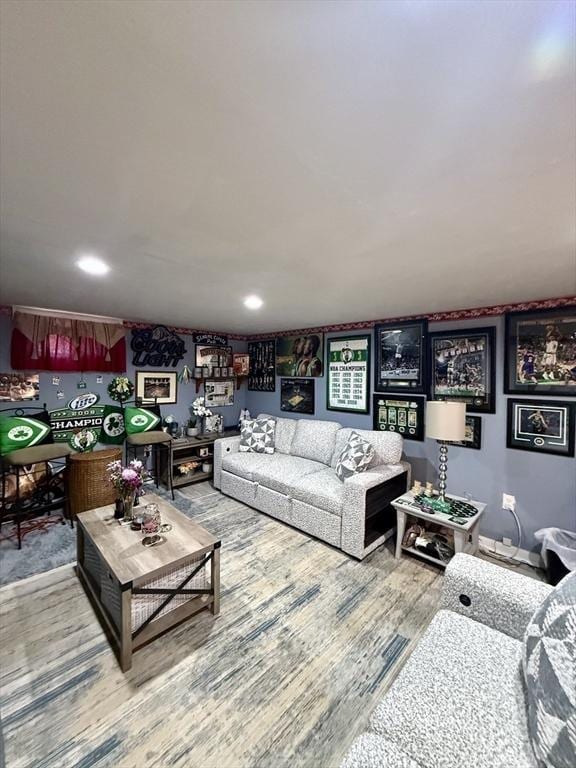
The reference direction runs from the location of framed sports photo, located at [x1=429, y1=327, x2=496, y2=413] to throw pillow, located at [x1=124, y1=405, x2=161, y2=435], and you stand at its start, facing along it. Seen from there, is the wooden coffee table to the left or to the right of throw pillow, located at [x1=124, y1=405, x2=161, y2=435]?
left

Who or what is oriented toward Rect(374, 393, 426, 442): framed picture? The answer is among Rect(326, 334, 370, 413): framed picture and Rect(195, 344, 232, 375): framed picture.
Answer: Rect(195, 344, 232, 375): framed picture

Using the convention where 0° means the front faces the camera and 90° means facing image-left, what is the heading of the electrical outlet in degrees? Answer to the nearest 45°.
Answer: approximately 45°

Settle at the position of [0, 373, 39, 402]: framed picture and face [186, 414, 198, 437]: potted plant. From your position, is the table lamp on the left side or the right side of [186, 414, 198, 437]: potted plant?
right

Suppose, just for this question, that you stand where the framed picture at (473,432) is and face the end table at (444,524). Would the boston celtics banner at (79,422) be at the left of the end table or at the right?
right

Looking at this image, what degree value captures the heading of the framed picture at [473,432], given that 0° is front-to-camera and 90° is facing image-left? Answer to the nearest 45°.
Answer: approximately 45°
